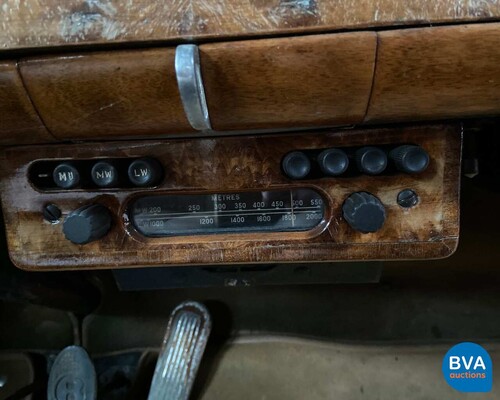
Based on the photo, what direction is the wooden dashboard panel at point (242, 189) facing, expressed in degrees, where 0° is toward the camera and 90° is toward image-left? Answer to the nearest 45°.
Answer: approximately 0°
